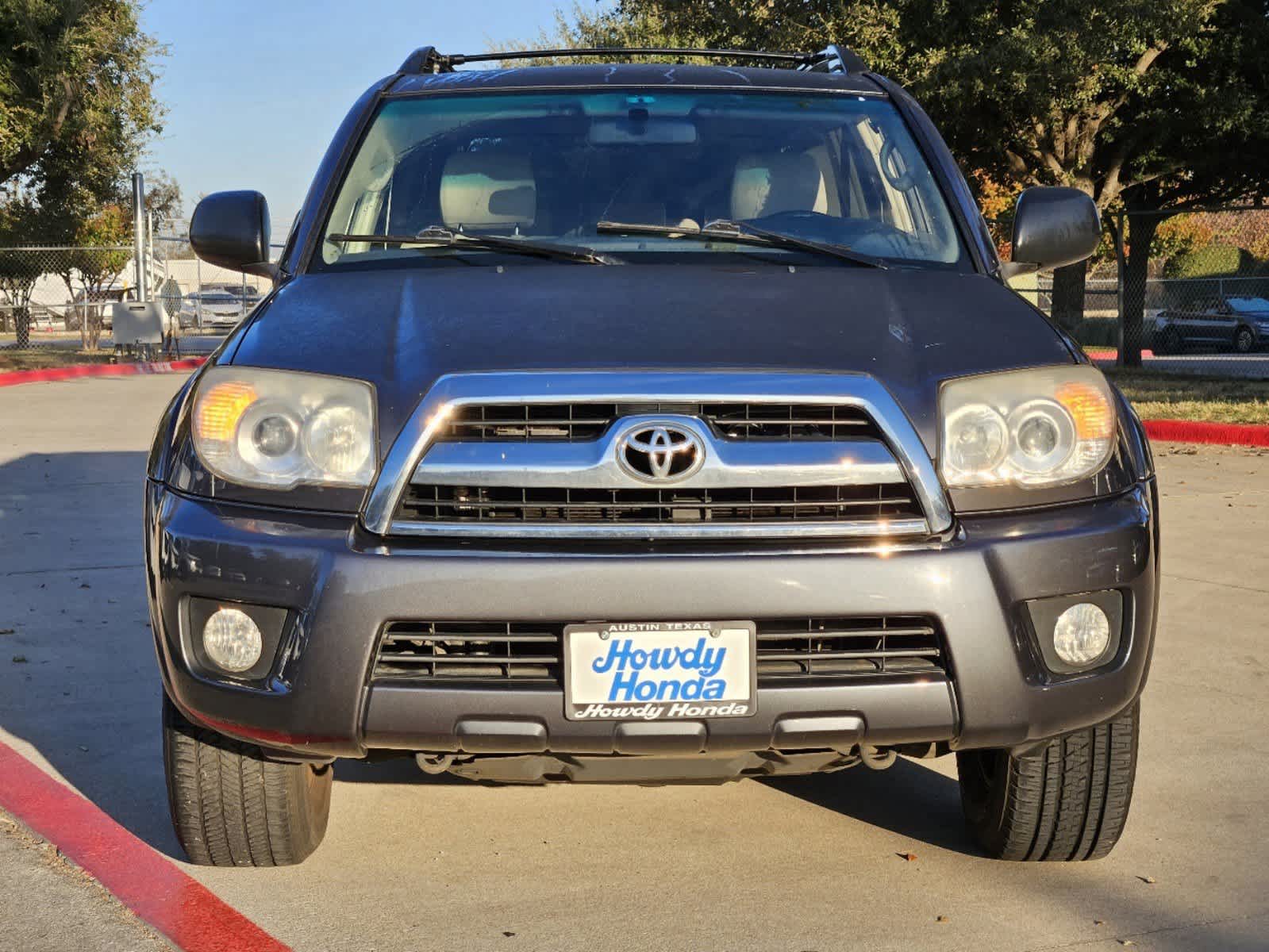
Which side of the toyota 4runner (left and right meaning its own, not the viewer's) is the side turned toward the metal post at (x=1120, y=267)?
back

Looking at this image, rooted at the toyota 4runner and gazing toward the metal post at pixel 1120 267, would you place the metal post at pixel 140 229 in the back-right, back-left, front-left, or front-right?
front-left

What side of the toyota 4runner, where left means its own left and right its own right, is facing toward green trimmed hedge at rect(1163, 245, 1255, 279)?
back

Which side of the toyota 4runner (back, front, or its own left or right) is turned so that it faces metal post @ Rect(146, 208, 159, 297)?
back

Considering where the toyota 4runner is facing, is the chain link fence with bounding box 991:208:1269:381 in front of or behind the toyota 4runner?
behind

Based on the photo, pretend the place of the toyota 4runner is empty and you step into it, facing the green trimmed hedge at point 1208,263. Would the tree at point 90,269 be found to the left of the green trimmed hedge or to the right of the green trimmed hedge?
left

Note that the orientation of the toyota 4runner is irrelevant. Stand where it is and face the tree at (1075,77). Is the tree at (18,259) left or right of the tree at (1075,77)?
left

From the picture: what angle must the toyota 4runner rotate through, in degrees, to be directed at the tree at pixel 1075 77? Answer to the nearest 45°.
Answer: approximately 180°

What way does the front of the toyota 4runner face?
toward the camera

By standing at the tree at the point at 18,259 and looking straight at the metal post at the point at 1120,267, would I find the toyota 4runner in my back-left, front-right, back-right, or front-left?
front-right

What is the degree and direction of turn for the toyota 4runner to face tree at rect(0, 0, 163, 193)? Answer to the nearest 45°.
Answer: approximately 180°

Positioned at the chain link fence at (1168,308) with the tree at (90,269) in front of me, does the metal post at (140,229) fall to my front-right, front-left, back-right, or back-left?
front-left

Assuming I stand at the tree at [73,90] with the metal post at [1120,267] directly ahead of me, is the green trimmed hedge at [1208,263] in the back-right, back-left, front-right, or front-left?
front-left
